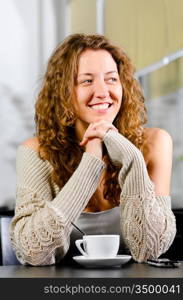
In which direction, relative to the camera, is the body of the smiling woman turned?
toward the camera

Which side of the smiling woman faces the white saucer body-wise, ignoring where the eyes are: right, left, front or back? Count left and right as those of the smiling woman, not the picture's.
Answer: front

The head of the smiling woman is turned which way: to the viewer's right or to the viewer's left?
to the viewer's right
